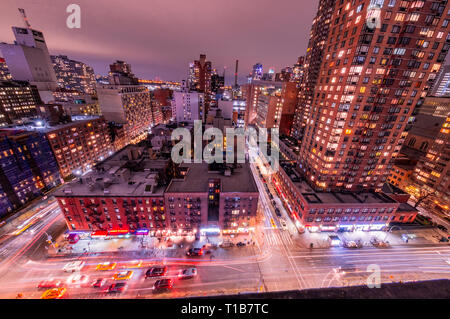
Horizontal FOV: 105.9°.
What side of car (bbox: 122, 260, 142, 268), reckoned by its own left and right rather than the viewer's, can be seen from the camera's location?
left

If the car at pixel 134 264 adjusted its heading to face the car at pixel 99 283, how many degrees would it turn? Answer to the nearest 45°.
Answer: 0° — it already faces it

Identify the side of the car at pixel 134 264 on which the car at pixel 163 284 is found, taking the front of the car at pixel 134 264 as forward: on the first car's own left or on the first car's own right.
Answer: on the first car's own left

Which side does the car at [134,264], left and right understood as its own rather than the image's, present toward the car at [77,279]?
front

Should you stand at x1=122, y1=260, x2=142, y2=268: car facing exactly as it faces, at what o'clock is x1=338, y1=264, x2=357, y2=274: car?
x1=338, y1=264, x2=357, y2=274: car is roughly at 7 o'clock from x1=122, y1=260, x2=142, y2=268: car.

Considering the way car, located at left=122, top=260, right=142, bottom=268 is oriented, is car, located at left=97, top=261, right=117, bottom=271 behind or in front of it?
in front

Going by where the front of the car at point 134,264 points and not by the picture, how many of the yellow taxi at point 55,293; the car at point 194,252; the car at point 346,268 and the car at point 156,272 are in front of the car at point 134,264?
1

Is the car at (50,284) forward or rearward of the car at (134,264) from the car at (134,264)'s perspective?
forward
